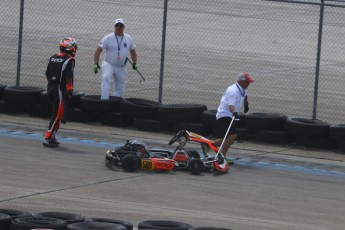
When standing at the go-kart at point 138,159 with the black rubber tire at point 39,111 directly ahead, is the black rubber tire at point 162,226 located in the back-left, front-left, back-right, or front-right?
back-left

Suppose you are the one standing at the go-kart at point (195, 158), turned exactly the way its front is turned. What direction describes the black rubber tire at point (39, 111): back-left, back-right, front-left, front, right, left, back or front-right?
back-left

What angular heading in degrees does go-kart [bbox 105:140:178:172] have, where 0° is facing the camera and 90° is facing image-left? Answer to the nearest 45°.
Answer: approximately 270°

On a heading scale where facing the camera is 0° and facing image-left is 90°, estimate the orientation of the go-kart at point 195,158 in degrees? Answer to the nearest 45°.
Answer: approximately 270°

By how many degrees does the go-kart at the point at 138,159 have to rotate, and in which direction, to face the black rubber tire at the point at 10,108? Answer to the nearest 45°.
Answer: approximately 135° to its left
